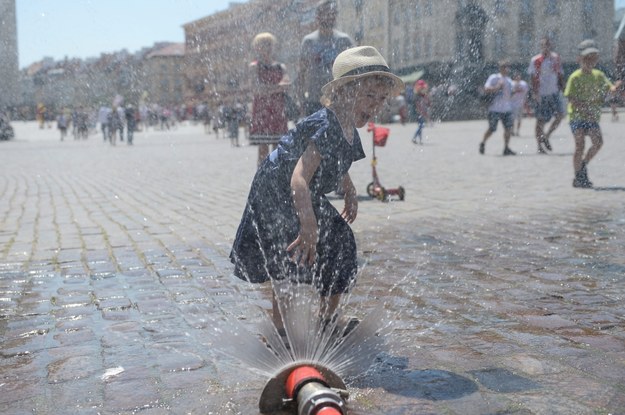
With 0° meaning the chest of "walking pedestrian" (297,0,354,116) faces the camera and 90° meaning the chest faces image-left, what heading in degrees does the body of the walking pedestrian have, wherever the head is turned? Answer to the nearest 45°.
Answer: approximately 0°

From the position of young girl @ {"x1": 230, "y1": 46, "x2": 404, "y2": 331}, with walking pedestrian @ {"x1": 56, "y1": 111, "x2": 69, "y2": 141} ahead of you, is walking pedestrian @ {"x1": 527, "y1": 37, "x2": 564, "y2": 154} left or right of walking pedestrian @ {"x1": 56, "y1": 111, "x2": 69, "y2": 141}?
right

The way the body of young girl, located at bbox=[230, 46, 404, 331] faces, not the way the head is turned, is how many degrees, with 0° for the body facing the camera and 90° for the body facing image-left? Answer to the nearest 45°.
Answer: approximately 315°

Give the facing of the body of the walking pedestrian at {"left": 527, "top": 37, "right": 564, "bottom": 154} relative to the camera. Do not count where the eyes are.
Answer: toward the camera

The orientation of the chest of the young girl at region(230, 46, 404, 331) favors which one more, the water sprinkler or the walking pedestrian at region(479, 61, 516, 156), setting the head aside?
the water sprinkler

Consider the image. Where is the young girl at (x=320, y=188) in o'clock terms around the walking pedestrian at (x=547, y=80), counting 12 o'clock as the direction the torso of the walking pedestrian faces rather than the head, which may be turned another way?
The young girl is roughly at 12 o'clock from the walking pedestrian.

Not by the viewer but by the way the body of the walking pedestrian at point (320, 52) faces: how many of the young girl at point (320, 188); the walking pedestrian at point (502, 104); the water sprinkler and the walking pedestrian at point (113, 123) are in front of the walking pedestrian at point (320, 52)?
2

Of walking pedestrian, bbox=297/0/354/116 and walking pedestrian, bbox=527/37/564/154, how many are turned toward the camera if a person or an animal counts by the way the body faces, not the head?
2

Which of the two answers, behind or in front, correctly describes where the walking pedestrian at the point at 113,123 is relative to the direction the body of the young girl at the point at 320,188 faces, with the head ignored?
behind

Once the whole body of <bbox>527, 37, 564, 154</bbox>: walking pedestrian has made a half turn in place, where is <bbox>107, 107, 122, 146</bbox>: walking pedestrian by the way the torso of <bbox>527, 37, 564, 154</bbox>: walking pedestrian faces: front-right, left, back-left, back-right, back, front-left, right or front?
front-left

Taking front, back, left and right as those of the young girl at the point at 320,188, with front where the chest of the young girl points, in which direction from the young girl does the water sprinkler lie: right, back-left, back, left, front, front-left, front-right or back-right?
front-right

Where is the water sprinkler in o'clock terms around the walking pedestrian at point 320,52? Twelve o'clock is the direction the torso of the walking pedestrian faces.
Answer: The water sprinkler is roughly at 12 o'clock from the walking pedestrian.
